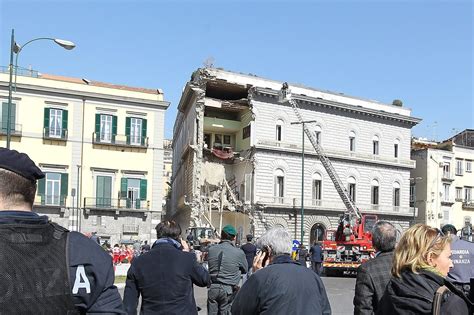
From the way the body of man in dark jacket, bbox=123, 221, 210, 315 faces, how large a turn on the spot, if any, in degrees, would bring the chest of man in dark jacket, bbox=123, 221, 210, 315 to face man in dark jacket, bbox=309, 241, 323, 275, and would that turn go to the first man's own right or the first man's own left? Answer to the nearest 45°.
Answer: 0° — they already face them

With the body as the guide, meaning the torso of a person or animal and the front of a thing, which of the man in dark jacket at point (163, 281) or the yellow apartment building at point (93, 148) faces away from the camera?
the man in dark jacket

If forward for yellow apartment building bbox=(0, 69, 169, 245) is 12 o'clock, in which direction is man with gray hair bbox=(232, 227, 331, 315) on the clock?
The man with gray hair is roughly at 12 o'clock from the yellow apartment building.

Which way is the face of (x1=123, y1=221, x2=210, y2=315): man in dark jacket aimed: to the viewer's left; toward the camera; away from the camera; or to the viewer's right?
away from the camera

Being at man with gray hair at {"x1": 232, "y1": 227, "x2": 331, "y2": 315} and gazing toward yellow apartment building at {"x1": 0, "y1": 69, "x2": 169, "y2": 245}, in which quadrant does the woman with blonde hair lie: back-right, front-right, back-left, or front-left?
back-right

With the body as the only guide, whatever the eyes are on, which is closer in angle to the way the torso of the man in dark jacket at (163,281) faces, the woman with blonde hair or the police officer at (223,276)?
the police officer

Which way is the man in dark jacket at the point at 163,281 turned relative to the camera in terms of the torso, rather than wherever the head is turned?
away from the camera

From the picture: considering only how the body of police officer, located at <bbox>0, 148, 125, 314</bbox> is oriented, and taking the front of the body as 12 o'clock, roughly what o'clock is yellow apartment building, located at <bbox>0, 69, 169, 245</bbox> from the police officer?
The yellow apartment building is roughly at 12 o'clock from the police officer.

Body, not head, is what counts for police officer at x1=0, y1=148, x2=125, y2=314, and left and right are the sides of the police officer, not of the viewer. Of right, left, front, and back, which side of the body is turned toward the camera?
back

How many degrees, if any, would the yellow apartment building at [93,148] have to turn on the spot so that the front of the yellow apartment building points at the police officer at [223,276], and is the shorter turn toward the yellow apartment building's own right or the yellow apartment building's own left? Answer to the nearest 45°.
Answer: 0° — it already faces them

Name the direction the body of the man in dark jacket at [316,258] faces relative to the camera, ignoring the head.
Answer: away from the camera
